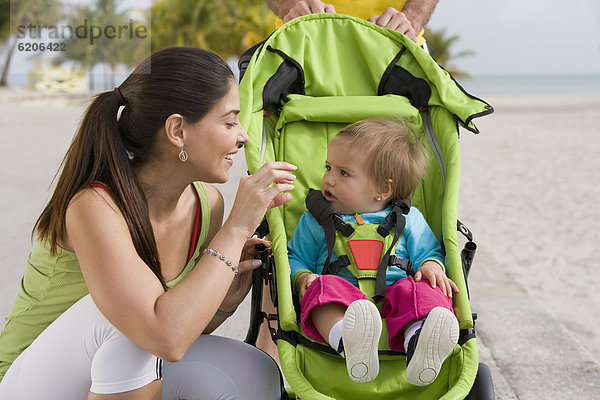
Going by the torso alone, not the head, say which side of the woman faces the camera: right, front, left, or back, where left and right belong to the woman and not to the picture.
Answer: right

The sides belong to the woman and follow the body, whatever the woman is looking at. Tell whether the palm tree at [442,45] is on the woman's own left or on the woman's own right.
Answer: on the woman's own left

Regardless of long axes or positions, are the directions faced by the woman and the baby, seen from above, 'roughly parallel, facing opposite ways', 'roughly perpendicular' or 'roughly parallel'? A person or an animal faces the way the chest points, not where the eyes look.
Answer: roughly perpendicular

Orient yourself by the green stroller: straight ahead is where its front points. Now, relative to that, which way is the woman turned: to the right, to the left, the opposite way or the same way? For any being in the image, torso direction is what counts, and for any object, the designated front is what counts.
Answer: to the left

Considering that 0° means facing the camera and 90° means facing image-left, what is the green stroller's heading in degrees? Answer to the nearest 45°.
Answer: approximately 0°

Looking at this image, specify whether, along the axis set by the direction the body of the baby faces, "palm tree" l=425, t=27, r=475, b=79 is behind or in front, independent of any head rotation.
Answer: behind

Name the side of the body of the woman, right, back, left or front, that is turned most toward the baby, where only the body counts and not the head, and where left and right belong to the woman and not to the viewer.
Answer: front

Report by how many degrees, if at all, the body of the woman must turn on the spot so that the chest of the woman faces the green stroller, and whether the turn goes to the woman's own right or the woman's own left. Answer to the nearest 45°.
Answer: approximately 45° to the woman's own left

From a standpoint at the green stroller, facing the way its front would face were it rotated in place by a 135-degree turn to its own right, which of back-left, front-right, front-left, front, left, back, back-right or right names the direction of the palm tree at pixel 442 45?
front-right

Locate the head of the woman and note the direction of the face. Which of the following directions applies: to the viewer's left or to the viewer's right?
to the viewer's right

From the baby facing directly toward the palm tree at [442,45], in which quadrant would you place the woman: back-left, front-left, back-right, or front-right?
back-left
